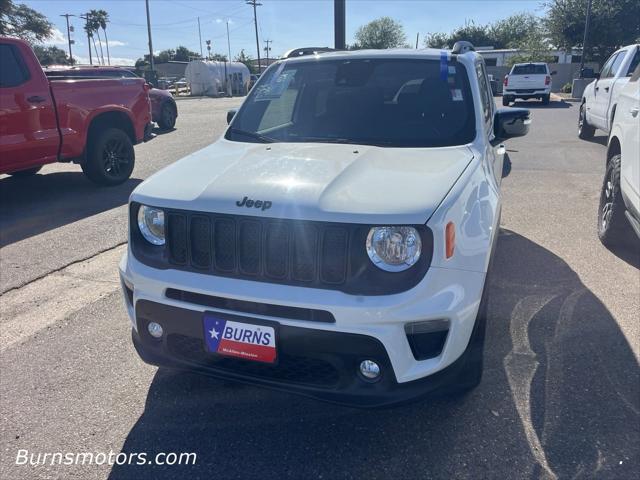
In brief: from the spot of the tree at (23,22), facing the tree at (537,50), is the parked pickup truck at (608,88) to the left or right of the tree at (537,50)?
right

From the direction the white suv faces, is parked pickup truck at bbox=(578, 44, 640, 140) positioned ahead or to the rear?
to the rear

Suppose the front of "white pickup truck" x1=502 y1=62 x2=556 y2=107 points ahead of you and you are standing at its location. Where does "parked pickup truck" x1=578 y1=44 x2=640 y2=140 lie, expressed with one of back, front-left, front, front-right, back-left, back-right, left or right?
back

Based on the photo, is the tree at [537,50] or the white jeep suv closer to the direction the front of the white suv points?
the white jeep suv

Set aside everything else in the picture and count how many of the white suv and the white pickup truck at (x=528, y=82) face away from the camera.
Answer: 1

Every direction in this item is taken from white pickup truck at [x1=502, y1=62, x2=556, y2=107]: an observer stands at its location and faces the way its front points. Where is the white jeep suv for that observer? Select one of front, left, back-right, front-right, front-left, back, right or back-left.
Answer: back

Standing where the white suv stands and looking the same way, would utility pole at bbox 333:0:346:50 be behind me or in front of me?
behind

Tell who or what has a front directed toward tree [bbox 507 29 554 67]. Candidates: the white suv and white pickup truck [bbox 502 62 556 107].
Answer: the white pickup truck

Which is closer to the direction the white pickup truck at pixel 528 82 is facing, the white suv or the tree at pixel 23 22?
the tree

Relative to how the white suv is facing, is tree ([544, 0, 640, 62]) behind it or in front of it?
behind

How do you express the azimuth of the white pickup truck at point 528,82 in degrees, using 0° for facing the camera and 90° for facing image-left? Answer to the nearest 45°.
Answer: approximately 180°

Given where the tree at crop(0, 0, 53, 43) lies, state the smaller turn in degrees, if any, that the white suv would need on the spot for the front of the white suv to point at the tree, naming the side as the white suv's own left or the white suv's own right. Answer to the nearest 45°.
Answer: approximately 180°
